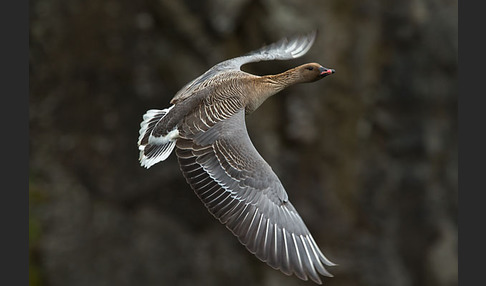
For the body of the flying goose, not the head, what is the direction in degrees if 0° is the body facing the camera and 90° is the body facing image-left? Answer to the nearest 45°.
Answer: approximately 270°
